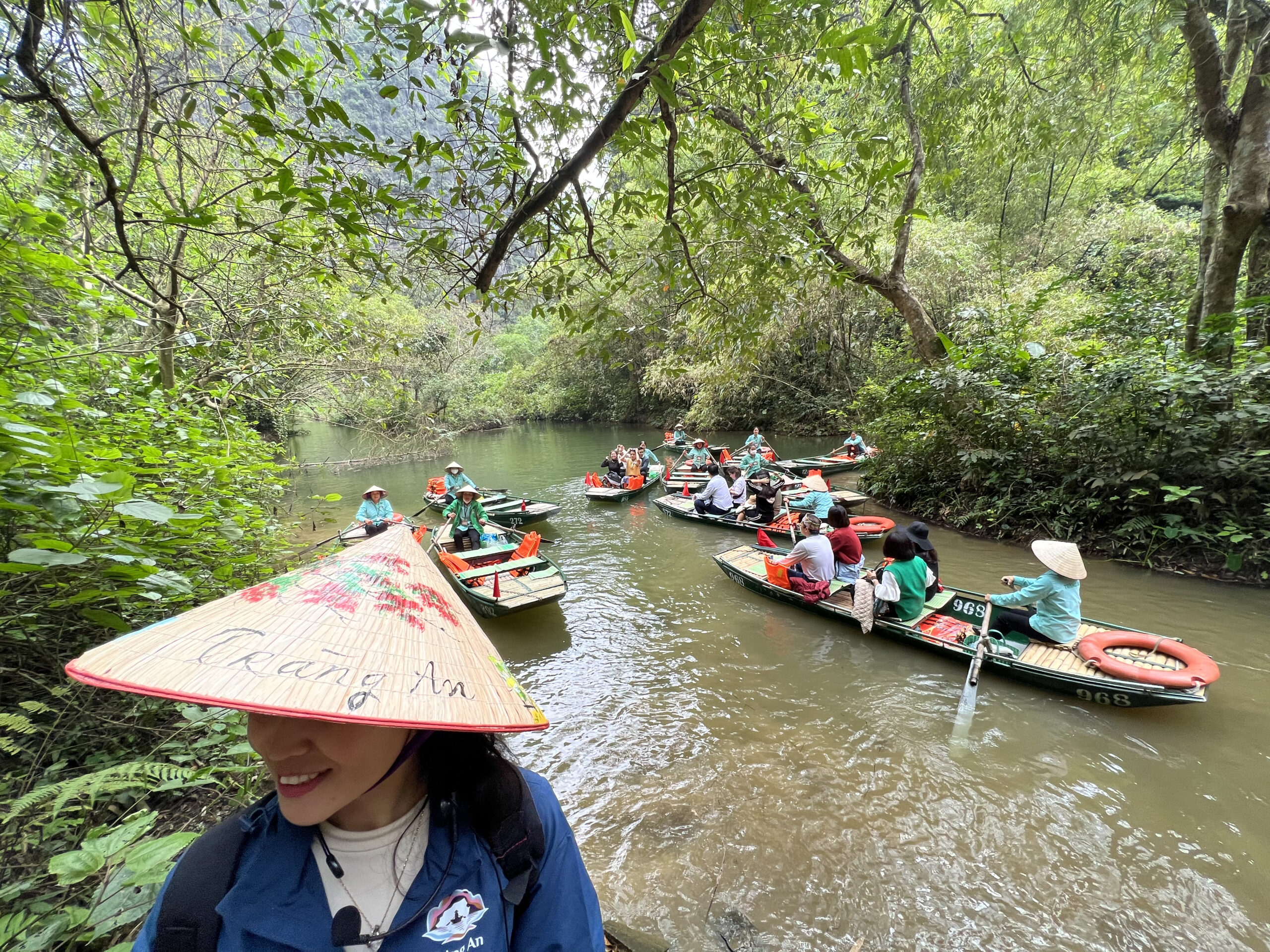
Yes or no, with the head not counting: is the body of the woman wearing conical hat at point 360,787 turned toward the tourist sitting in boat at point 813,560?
no

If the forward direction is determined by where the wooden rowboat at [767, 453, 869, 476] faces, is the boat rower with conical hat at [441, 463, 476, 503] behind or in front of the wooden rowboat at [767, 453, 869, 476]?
in front

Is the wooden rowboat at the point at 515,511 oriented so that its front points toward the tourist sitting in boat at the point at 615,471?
no

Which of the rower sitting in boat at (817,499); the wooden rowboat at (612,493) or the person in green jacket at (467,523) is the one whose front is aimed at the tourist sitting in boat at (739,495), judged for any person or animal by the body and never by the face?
the rower sitting in boat at (817,499)

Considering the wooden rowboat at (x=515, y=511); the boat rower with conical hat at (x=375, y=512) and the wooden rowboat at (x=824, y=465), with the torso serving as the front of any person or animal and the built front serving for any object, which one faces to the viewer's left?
the wooden rowboat at (x=824, y=465)

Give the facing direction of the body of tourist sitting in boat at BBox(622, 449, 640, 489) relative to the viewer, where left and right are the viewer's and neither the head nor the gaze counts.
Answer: facing the viewer and to the left of the viewer

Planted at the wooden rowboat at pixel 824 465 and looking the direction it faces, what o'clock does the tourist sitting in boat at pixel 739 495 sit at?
The tourist sitting in boat is roughly at 10 o'clock from the wooden rowboat.

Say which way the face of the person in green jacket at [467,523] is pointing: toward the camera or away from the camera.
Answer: toward the camera

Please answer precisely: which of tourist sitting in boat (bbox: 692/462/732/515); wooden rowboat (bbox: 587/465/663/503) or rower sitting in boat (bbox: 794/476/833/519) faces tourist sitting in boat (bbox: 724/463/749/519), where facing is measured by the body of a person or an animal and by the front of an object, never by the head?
rower sitting in boat (bbox: 794/476/833/519)

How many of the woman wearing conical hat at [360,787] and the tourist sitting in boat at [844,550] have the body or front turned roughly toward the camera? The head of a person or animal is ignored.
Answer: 1

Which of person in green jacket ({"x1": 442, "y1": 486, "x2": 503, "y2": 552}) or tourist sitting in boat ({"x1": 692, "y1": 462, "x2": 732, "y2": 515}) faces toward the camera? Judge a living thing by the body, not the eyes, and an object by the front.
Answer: the person in green jacket

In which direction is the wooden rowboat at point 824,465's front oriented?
to the viewer's left

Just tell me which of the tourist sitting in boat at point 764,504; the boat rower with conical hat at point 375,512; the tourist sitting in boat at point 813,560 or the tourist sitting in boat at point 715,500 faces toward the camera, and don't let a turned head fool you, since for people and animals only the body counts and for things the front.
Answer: the boat rower with conical hat

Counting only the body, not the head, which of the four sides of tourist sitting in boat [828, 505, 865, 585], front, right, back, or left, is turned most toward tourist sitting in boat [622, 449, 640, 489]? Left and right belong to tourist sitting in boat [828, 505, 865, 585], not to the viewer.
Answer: front

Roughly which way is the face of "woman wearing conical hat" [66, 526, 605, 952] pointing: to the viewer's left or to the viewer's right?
to the viewer's left

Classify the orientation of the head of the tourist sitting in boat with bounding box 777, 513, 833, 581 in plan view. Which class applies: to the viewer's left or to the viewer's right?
to the viewer's left

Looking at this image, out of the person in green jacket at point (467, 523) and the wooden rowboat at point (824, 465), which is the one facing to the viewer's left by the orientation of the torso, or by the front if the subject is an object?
the wooden rowboat

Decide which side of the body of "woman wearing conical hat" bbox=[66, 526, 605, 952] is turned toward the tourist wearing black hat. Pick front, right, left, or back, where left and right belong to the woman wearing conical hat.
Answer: back

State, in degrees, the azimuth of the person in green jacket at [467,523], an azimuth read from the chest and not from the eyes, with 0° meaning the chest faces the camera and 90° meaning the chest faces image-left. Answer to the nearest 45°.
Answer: approximately 0°
